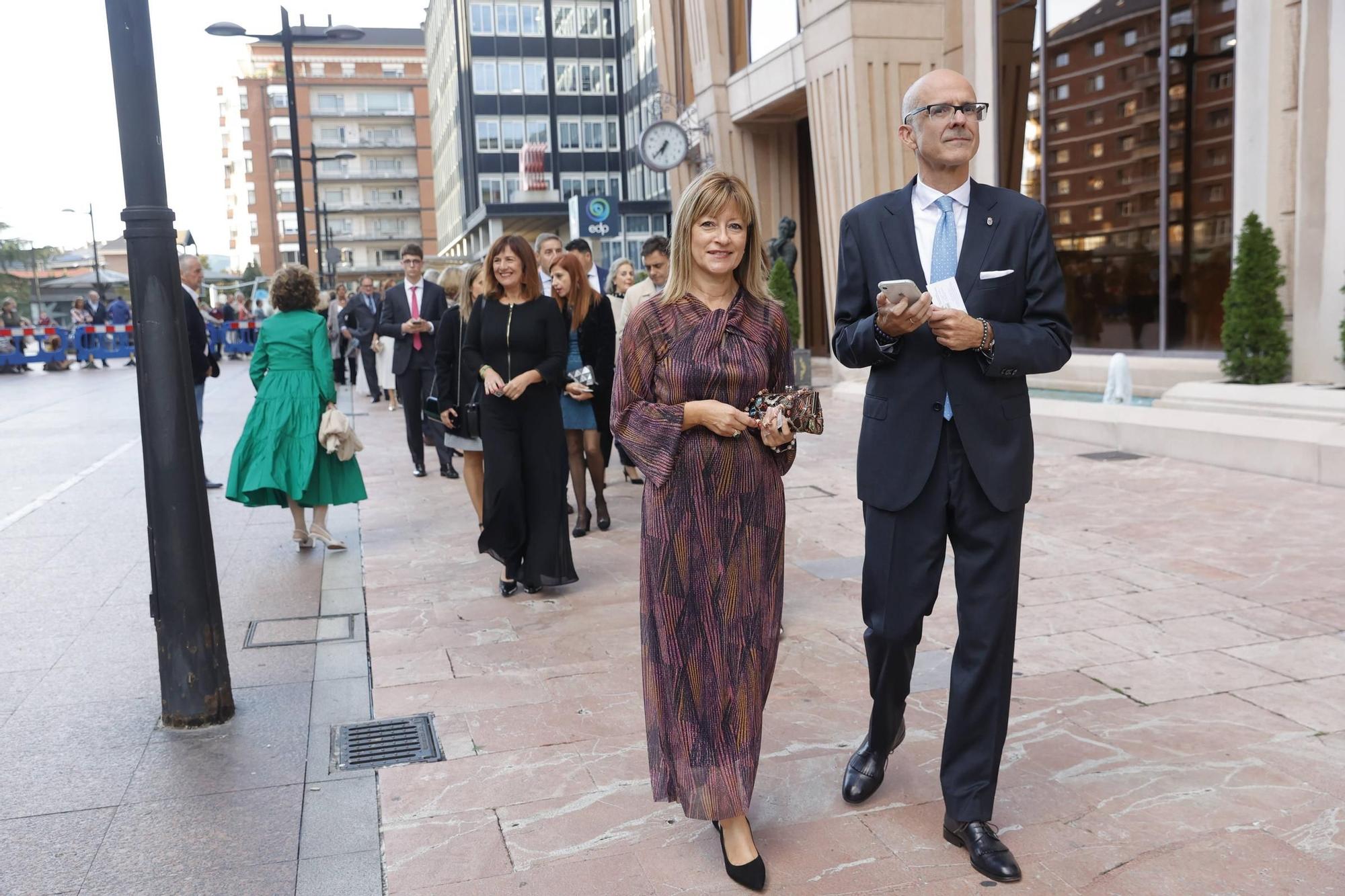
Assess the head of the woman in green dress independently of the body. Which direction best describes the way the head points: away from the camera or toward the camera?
away from the camera

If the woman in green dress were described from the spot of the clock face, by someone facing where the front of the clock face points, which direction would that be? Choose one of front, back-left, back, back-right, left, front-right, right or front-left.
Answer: front

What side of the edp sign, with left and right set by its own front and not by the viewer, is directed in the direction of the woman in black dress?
front

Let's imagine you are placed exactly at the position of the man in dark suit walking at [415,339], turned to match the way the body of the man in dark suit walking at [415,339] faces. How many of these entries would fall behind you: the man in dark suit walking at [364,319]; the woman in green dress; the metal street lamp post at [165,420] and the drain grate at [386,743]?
1

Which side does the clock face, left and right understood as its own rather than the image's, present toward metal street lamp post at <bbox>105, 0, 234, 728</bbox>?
front

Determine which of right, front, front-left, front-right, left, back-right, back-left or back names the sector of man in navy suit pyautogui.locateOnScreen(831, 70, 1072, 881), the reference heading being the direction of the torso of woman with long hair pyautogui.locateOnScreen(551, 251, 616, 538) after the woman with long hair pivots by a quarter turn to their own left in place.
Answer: front-right

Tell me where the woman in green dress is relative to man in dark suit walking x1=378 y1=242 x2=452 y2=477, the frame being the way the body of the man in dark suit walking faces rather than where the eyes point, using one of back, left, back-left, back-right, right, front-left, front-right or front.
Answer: front

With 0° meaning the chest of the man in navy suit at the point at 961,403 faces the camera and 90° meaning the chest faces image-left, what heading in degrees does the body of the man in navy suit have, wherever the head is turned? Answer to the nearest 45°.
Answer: approximately 0°

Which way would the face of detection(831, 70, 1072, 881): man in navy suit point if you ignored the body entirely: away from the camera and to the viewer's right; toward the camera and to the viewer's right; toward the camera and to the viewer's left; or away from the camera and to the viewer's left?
toward the camera and to the viewer's right

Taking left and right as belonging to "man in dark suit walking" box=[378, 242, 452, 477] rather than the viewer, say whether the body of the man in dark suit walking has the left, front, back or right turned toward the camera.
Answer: front

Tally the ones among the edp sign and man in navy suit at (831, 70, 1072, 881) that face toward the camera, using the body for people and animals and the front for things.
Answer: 2

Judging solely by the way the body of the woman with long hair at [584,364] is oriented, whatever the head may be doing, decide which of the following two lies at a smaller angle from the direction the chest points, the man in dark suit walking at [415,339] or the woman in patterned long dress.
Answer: the woman in patterned long dress

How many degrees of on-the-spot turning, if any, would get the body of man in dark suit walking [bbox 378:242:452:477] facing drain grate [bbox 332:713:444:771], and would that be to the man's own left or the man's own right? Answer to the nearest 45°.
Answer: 0° — they already face it

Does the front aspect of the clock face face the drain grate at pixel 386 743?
yes
